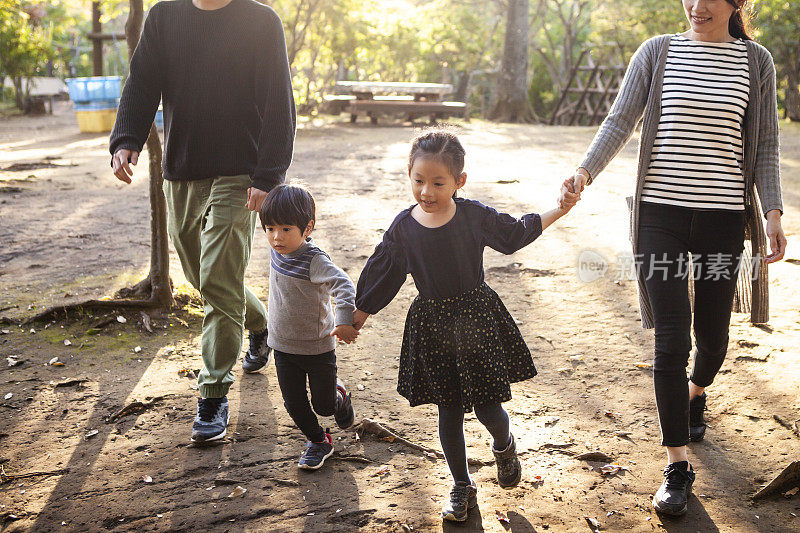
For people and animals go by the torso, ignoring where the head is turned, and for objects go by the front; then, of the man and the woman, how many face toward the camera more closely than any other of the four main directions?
2

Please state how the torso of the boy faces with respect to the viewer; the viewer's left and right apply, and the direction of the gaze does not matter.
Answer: facing the viewer and to the left of the viewer

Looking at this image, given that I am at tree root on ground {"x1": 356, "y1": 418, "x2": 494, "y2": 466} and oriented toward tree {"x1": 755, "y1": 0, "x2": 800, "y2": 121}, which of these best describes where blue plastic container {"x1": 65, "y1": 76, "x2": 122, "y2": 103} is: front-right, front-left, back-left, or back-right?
front-left

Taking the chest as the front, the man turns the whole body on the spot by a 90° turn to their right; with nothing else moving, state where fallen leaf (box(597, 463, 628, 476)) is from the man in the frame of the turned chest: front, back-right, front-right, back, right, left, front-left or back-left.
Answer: back-left

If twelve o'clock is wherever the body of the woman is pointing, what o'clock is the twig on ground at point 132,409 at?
The twig on ground is roughly at 3 o'clock from the woman.

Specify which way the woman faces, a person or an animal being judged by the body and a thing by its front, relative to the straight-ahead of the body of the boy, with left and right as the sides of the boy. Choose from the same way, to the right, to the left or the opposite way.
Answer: the same way

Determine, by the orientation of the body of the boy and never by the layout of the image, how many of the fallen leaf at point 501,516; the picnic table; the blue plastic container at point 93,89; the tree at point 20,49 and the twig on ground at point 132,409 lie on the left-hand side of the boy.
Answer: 1

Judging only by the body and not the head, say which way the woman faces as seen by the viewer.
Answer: toward the camera

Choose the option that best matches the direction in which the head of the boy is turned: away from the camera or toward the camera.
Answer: toward the camera

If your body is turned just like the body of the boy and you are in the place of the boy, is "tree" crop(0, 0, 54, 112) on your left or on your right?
on your right

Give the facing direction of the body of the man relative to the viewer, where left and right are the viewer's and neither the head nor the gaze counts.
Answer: facing the viewer

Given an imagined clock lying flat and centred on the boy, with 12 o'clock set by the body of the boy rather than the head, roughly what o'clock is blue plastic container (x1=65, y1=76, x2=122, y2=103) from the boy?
The blue plastic container is roughly at 4 o'clock from the boy.

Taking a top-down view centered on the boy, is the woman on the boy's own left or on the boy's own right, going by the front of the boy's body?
on the boy's own left

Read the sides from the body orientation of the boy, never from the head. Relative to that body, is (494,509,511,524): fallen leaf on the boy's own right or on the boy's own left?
on the boy's own left

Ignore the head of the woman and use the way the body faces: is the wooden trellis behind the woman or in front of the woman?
behind
